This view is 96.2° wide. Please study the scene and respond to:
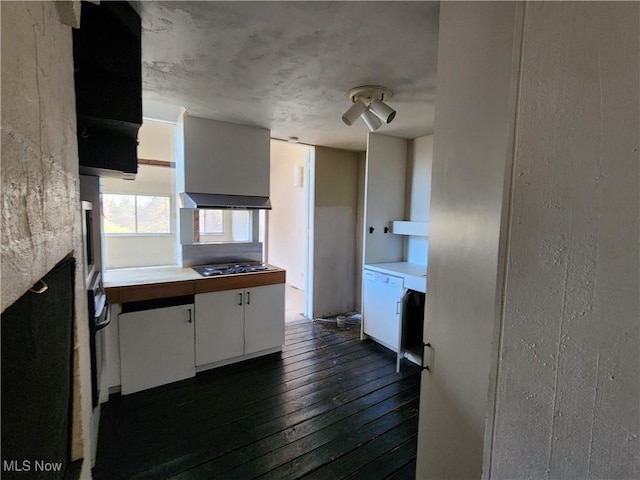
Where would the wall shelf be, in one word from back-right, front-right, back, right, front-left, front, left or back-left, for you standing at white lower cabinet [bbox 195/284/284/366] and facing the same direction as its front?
front-left

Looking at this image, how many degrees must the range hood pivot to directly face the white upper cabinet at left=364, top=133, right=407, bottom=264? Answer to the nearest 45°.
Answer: approximately 45° to its left

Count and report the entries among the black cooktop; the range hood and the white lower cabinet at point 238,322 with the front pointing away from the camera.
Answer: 0

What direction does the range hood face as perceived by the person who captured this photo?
facing the viewer and to the right of the viewer

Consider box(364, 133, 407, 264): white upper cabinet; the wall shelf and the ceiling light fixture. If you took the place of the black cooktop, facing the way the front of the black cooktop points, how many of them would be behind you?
0

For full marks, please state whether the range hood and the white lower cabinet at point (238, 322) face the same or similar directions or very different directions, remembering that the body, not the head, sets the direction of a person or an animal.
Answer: same or similar directions

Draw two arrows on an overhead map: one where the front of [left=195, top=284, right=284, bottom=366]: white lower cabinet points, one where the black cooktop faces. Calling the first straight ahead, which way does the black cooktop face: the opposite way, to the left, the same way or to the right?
the same way

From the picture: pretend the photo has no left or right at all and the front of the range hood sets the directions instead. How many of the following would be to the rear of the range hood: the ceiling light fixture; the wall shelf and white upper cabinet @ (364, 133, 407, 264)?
0

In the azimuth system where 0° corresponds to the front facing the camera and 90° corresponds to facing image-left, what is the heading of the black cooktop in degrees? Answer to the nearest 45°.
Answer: approximately 315°

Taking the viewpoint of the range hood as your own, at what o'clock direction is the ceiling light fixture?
The ceiling light fixture is roughly at 12 o'clock from the range hood.

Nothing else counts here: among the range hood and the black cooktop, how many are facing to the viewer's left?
0

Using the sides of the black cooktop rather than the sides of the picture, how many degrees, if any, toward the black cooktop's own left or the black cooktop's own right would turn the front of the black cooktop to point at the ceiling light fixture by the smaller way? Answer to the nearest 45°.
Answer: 0° — it already faces it

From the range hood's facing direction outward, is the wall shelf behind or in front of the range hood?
in front
